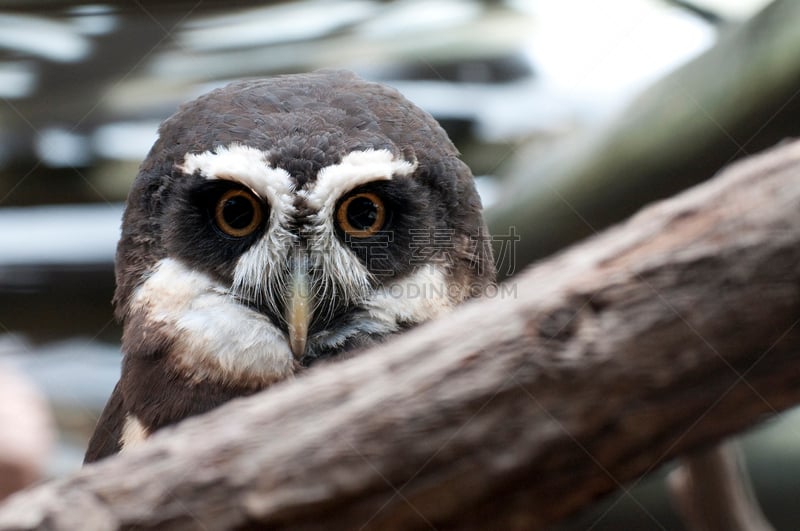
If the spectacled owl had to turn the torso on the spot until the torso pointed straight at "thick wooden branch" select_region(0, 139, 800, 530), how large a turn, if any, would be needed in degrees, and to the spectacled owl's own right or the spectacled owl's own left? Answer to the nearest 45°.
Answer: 0° — it already faces it

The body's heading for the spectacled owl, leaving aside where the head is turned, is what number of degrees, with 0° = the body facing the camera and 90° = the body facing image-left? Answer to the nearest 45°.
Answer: approximately 0°
